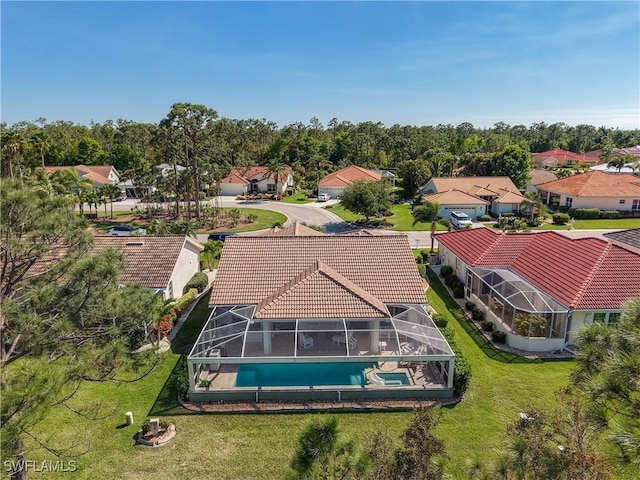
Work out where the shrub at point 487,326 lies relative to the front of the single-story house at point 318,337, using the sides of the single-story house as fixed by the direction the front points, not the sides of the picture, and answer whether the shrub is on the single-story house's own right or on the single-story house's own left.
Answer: on the single-story house's own right

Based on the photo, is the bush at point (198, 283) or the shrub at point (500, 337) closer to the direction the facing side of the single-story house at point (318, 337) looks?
the bush

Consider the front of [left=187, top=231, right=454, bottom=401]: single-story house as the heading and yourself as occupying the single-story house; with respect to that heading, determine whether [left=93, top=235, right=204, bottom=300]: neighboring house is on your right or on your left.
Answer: on your left

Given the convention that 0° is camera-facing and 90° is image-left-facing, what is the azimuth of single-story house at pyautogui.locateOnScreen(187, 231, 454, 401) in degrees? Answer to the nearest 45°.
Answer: approximately 180°

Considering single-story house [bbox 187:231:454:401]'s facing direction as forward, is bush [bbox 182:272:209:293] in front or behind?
in front

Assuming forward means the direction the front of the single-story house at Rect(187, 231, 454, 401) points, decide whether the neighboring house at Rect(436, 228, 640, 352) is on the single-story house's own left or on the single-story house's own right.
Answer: on the single-story house's own right

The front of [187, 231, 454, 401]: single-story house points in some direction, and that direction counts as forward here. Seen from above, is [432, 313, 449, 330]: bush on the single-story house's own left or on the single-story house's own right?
on the single-story house's own right

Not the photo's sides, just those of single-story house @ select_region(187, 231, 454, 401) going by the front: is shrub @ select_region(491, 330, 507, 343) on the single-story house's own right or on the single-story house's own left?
on the single-story house's own right

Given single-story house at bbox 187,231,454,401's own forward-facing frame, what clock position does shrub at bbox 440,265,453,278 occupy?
The shrub is roughly at 1 o'clock from the single-story house.

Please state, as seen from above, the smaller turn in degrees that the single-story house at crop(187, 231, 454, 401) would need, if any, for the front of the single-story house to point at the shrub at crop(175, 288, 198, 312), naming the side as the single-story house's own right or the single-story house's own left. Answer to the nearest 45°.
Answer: approximately 45° to the single-story house's own left
